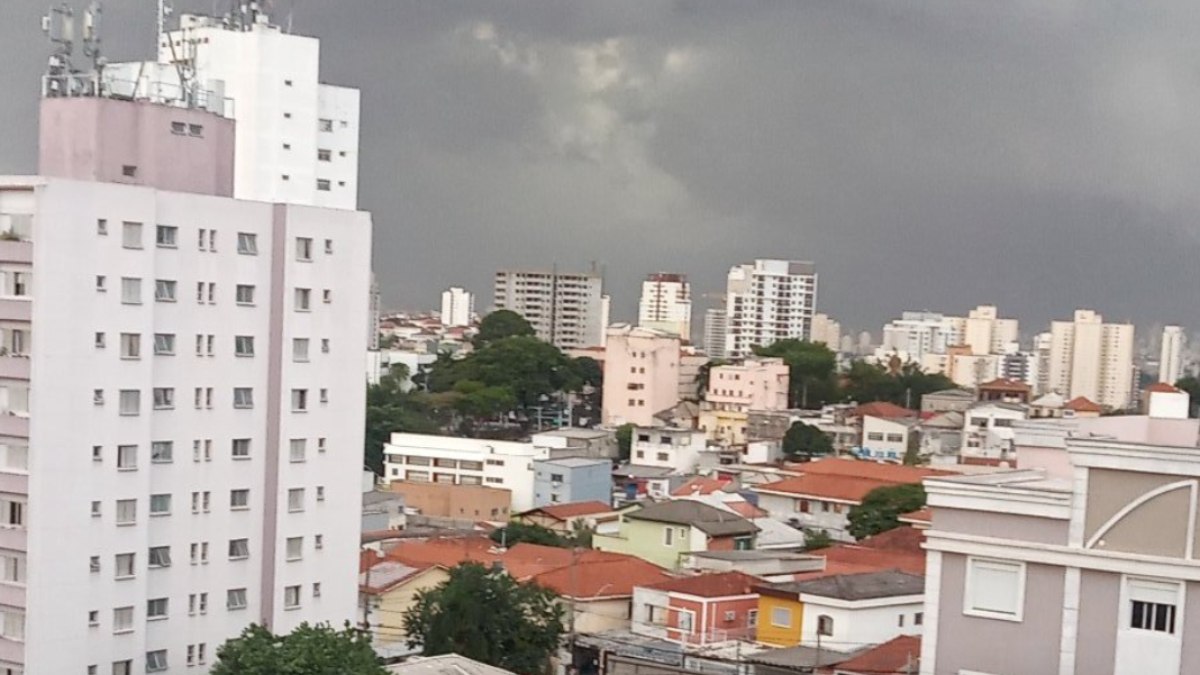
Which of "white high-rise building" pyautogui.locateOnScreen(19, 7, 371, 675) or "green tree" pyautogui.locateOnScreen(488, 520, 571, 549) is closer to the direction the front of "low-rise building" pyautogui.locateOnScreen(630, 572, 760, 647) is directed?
the white high-rise building

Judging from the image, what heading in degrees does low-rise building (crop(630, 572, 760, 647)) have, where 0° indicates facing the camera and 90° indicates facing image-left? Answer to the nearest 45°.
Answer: approximately 45°

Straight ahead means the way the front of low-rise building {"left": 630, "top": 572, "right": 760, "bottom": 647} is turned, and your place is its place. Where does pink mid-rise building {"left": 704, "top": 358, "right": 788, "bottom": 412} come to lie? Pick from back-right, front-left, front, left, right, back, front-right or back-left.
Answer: back-right

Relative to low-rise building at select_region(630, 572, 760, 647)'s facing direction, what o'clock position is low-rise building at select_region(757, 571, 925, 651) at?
low-rise building at select_region(757, 571, 925, 651) is roughly at 9 o'clock from low-rise building at select_region(630, 572, 760, 647).

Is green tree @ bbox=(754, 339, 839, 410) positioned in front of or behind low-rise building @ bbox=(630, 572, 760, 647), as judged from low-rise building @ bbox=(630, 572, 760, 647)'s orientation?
behind

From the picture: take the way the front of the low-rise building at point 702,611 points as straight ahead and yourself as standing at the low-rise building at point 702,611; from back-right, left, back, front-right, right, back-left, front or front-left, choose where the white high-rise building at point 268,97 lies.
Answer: right

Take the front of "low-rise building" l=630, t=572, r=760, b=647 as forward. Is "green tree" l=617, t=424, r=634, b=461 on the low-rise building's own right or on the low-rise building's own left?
on the low-rise building's own right

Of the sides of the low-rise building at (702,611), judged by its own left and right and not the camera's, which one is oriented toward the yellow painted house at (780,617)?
left
